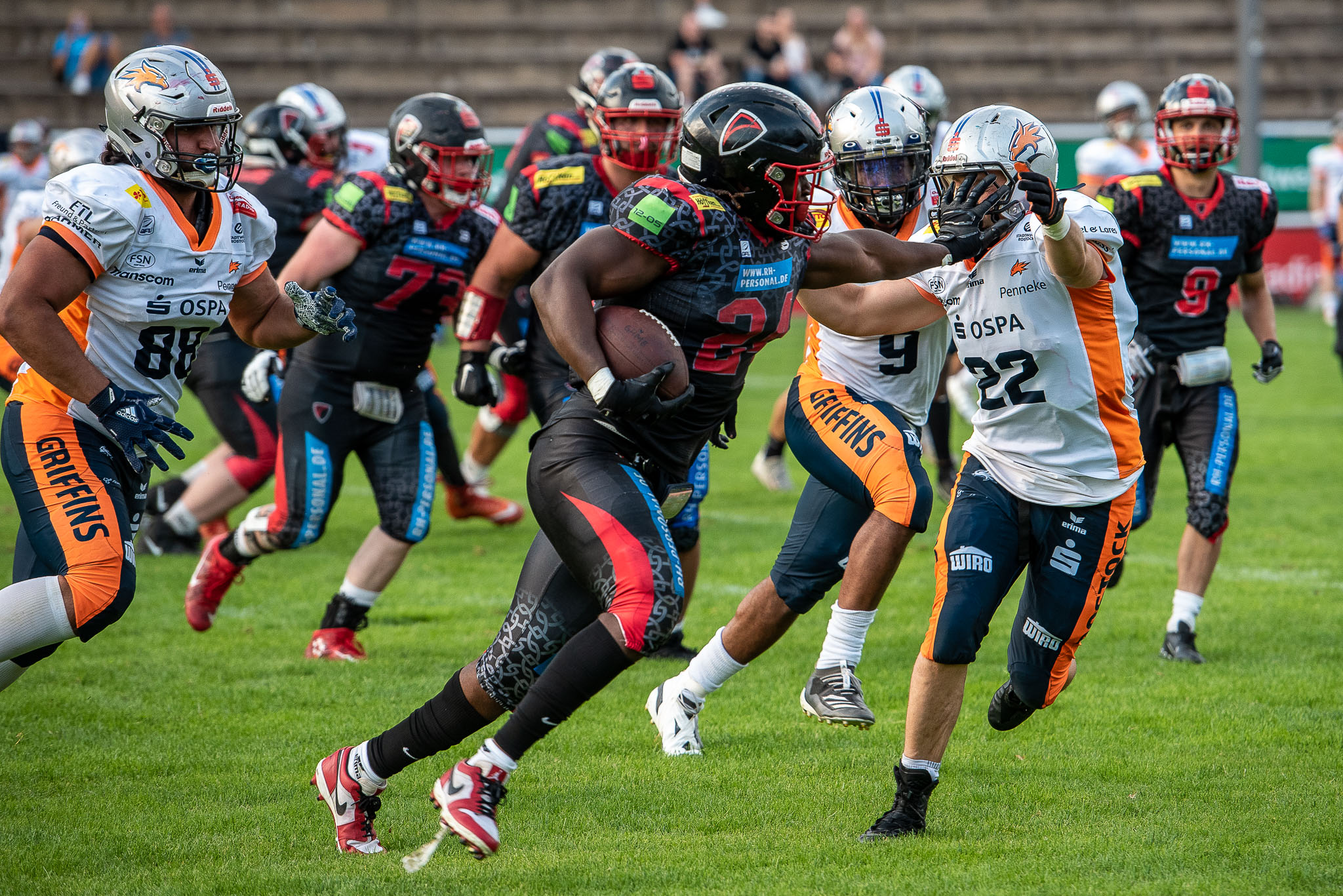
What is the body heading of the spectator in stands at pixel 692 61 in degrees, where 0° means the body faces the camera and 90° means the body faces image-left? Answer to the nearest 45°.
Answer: approximately 0°

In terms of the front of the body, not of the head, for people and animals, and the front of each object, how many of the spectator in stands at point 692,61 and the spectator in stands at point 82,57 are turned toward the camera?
2

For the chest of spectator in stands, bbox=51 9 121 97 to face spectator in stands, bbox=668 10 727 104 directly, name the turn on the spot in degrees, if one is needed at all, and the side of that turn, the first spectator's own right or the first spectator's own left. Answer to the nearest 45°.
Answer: approximately 45° to the first spectator's own left

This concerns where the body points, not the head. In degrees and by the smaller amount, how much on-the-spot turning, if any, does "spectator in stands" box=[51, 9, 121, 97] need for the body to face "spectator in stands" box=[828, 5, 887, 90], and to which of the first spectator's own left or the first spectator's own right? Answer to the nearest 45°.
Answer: approximately 90° to the first spectator's own left

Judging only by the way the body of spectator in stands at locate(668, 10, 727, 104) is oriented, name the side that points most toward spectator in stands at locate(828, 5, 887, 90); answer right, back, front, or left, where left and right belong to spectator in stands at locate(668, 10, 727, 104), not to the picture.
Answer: left

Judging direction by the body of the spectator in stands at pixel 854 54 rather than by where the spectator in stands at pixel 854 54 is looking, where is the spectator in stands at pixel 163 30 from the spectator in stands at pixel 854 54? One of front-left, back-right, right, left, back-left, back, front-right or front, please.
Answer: right

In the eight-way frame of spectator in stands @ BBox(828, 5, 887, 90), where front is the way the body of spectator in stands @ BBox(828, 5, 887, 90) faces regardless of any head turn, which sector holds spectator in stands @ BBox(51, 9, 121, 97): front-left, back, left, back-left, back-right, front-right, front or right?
right

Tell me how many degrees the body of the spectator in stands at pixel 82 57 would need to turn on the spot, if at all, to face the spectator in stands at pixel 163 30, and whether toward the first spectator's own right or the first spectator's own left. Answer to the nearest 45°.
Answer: approximately 90° to the first spectator's own left
